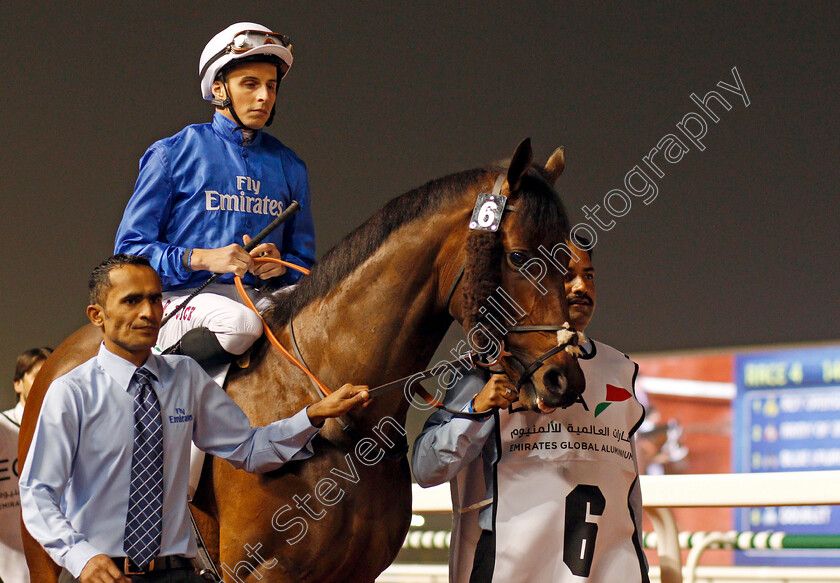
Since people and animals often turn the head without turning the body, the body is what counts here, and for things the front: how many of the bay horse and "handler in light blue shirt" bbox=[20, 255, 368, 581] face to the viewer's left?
0

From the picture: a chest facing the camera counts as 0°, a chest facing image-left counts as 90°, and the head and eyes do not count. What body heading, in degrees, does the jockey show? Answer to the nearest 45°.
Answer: approximately 315°

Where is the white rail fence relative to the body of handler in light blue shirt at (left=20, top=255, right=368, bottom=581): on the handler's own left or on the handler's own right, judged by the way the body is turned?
on the handler's own left

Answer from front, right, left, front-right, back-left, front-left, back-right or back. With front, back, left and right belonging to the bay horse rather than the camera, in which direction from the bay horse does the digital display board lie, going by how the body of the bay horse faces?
left

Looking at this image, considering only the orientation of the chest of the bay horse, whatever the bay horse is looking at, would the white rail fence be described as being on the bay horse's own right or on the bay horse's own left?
on the bay horse's own left

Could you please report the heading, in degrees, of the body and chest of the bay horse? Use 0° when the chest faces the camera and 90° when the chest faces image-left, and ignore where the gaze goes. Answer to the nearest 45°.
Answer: approximately 315°
